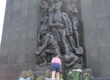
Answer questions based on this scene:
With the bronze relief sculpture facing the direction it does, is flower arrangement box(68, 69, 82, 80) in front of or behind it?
in front

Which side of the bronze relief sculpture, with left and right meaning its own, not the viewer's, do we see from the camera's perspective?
front

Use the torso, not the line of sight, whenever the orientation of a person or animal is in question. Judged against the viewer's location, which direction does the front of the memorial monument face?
facing the viewer
